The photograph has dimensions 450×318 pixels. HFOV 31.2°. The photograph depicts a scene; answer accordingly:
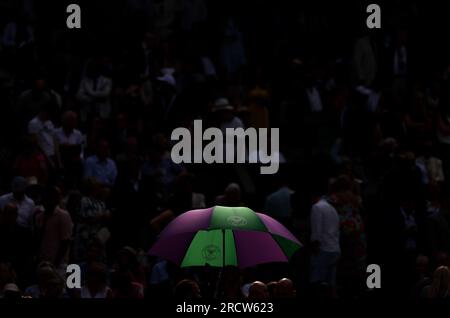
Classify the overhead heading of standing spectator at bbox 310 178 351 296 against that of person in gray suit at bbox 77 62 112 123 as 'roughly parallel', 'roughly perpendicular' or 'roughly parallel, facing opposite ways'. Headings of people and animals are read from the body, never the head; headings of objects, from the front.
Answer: roughly perpendicular

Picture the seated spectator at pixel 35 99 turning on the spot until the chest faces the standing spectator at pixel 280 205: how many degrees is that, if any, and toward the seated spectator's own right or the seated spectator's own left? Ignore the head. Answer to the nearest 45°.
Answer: approximately 45° to the seated spectator's own left

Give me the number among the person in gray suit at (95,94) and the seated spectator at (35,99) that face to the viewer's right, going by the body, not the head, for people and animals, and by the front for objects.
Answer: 0

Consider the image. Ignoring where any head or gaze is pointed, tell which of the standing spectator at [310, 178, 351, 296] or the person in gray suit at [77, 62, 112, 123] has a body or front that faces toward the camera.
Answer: the person in gray suit

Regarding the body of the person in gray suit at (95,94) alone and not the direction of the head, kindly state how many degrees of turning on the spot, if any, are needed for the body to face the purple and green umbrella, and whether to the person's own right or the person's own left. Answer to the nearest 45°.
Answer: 0° — they already face it

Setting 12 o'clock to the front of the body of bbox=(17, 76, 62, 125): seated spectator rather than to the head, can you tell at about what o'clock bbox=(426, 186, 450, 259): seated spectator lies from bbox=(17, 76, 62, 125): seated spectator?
bbox=(426, 186, 450, 259): seated spectator is roughly at 10 o'clock from bbox=(17, 76, 62, 125): seated spectator.

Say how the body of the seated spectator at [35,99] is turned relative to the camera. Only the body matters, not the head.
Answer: toward the camera

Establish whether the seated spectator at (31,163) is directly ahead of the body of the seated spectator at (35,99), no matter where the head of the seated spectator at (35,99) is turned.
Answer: yes

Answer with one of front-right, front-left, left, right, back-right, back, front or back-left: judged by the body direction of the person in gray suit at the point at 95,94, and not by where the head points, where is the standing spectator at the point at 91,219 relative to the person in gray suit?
front

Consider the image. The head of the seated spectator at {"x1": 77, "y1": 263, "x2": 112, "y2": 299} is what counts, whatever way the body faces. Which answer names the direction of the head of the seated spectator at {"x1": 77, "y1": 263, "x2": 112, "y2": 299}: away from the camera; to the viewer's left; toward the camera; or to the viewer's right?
toward the camera

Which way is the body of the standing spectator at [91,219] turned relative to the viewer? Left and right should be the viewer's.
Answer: facing the viewer and to the right of the viewer

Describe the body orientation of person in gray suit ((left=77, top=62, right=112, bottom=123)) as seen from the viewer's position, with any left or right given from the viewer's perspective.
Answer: facing the viewer
